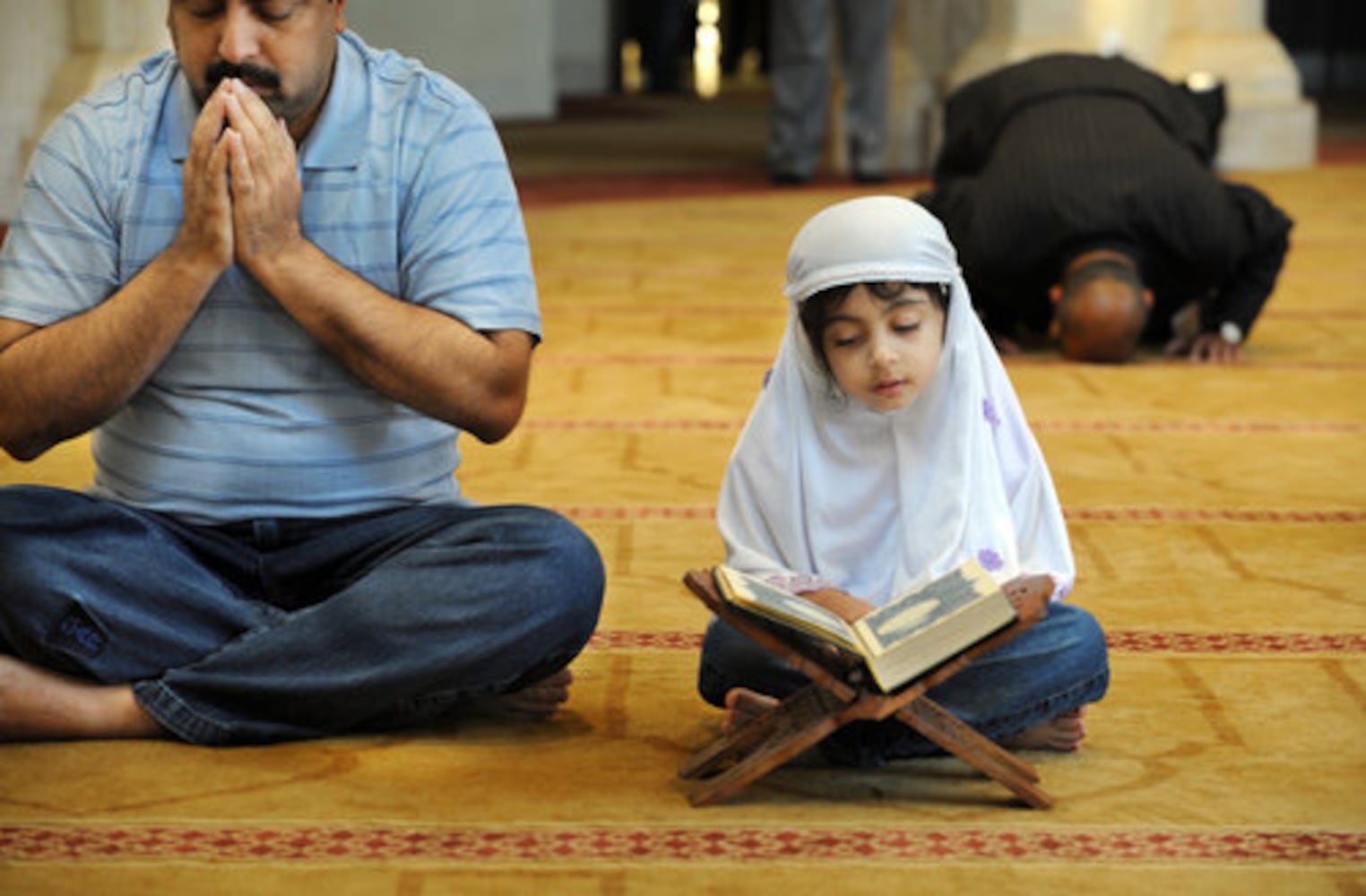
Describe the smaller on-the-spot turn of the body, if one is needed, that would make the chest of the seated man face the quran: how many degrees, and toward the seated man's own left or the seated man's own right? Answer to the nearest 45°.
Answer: approximately 45° to the seated man's own left

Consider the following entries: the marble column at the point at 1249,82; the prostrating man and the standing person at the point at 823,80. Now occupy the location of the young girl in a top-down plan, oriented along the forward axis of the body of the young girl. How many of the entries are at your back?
3

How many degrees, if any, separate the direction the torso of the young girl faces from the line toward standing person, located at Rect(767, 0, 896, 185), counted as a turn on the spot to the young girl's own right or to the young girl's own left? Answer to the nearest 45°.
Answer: approximately 180°

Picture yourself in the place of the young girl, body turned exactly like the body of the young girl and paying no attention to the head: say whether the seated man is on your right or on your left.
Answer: on your right

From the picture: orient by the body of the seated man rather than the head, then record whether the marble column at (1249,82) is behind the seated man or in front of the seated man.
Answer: behind

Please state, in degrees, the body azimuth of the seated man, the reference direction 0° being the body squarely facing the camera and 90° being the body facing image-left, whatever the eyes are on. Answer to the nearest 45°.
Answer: approximately 0°

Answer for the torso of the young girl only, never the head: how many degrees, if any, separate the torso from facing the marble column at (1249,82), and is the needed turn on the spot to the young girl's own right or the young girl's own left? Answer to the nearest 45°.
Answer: approximately 180°

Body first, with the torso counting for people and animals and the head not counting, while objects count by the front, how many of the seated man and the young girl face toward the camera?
2

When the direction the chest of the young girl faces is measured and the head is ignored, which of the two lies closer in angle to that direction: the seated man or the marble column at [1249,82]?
the seated man

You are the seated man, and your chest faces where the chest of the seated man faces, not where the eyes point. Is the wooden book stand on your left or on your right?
on your left

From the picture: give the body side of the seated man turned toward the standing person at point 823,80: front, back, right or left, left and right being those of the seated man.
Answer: back
